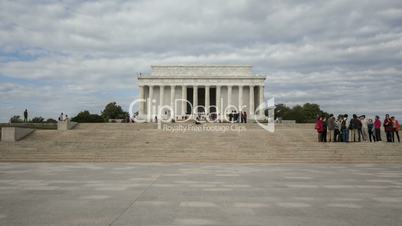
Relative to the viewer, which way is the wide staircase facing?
toward the camera
